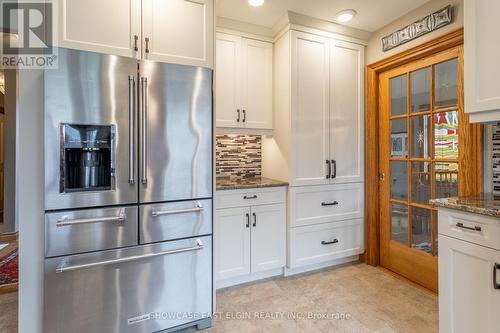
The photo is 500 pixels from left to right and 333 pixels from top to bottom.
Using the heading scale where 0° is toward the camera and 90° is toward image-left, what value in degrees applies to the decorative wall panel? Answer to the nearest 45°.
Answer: approximately 45°

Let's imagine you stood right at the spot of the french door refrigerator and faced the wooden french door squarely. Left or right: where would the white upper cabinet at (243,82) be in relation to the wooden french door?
left

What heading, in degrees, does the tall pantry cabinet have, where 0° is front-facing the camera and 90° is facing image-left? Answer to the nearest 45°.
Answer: approximately 315°

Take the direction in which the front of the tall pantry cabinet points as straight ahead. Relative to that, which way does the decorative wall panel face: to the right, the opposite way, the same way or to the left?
to the right

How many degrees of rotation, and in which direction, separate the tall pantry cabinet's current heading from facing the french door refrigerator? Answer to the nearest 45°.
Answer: approximately 90° to its right
